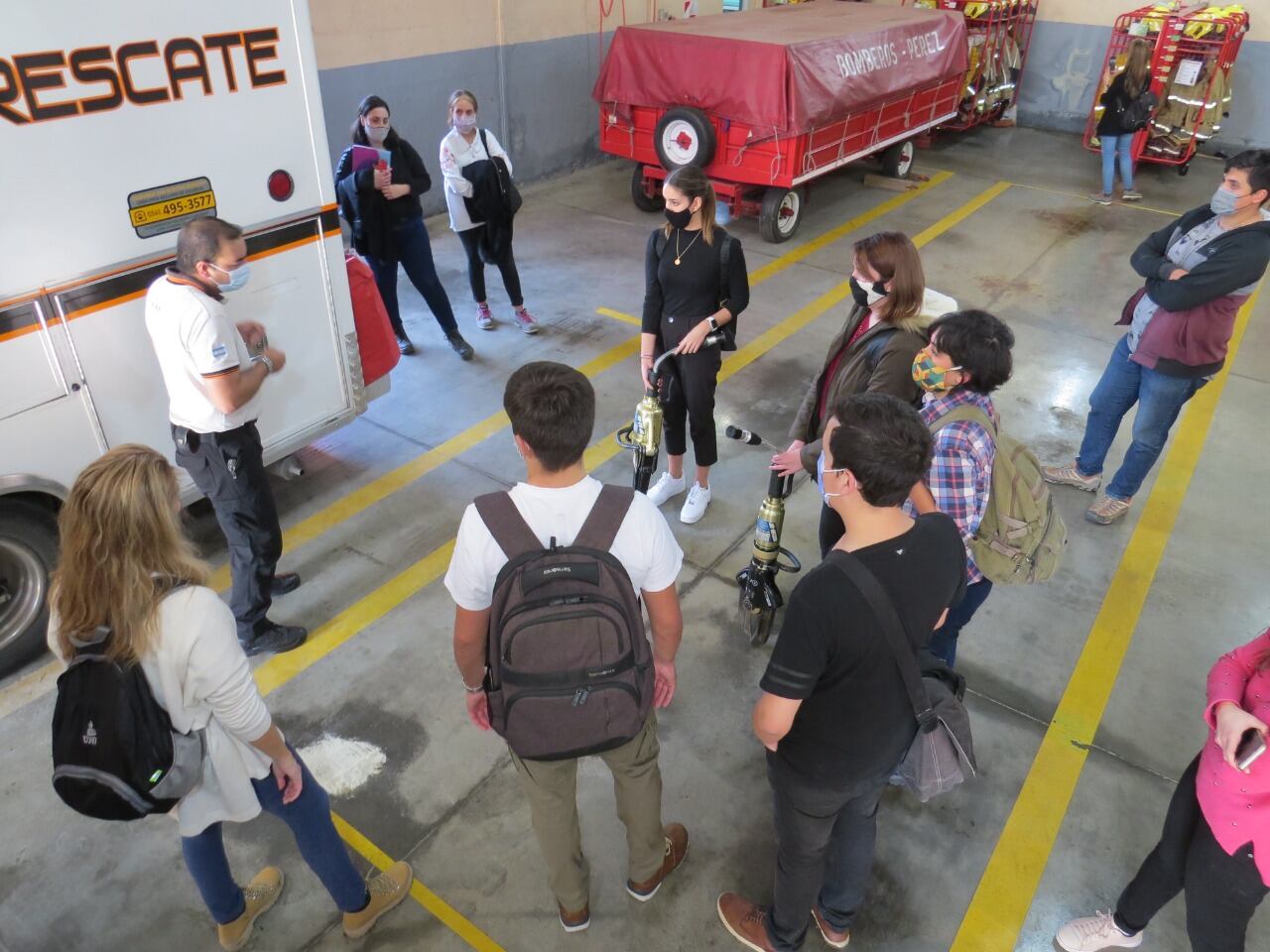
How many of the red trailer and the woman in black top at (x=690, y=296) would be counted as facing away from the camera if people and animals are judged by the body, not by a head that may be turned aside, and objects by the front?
0

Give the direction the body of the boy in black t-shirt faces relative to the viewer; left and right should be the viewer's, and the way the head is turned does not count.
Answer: facing away from the viewer and to the left of the viewer

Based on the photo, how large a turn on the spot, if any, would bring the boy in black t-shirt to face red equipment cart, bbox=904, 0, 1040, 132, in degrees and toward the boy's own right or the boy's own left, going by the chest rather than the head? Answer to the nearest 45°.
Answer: approximately 45° to the boy's own right

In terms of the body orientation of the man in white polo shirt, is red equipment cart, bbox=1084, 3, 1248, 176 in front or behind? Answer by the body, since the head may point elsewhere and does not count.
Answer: in front

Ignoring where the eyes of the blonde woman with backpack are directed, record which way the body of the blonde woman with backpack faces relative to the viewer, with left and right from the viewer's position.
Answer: facing away from the viewer and to the right of the viewer

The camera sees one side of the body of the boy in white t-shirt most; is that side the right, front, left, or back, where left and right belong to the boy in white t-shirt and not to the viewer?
back

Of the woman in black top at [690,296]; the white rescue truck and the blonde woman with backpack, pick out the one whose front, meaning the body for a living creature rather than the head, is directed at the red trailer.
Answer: the blonde woman with backpack

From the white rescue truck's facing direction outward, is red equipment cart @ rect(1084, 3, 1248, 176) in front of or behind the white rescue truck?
behind

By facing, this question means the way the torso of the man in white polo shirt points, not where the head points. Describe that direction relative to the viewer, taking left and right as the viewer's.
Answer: facing to the right of the viewer

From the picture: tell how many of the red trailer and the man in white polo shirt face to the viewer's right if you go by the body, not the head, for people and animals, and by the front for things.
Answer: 1

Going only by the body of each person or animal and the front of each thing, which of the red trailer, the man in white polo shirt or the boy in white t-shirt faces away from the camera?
the boy in white t-shirt

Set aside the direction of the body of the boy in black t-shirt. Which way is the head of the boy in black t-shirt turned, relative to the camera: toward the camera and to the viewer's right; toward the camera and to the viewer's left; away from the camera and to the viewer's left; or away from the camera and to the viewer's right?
away from the camera and to the viewer's left

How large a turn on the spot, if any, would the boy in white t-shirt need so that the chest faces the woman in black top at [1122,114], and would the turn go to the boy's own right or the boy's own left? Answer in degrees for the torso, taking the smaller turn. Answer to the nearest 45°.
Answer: approximately 45° to the boy's own right

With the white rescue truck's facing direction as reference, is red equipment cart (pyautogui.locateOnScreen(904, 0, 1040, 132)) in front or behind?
behind

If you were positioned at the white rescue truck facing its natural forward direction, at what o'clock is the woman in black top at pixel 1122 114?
The woman in black top is roughly at 7 o'clock from the white rescue truck.
